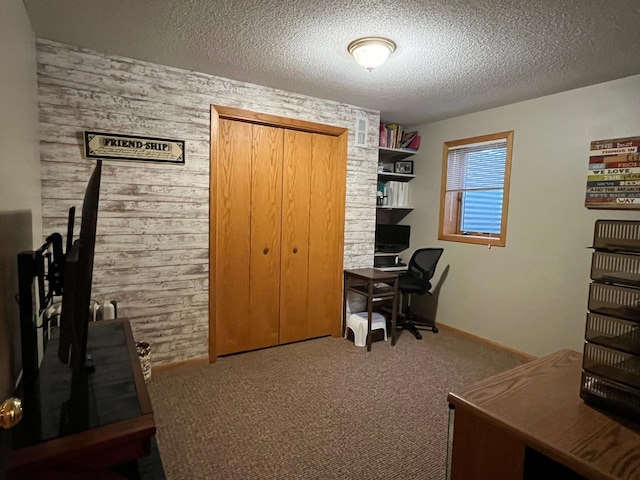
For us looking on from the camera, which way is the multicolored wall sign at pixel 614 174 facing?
facing the viewer and to the left of the viewer

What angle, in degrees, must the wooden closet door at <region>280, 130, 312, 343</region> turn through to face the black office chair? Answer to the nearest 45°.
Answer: approximately 45° to its left

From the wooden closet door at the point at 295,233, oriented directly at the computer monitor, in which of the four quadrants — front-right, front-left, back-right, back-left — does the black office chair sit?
front-right

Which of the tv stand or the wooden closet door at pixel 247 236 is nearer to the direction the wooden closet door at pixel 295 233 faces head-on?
the tv stand

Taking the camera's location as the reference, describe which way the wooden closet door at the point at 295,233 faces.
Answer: facing the viewer and to the right of the viewer

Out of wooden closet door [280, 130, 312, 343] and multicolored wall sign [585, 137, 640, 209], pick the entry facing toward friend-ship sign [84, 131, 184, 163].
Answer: the multicolored wall sign

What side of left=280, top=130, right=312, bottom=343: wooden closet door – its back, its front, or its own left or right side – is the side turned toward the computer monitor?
left

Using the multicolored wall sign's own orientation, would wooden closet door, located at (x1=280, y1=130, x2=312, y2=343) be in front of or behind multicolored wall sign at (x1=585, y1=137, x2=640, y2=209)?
in front

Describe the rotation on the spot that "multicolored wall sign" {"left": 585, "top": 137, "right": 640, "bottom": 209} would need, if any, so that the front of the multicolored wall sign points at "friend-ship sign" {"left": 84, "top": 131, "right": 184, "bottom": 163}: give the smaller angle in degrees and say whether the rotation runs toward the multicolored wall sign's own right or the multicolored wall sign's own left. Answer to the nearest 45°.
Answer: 0° — it already faces it

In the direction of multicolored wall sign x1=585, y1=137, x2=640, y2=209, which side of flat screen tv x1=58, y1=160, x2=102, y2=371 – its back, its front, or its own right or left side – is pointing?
front

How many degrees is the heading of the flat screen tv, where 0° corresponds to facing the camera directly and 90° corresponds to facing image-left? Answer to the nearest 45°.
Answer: approximately 270°

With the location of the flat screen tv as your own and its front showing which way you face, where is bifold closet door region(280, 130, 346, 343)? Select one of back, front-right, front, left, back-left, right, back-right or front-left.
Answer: front-left

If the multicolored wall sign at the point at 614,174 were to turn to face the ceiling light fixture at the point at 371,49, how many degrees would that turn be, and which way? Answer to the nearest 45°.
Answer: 0° — it already faces it

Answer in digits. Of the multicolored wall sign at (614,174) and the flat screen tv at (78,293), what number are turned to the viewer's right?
1

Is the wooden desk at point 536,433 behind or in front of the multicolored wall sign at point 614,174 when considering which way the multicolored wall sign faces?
in front
